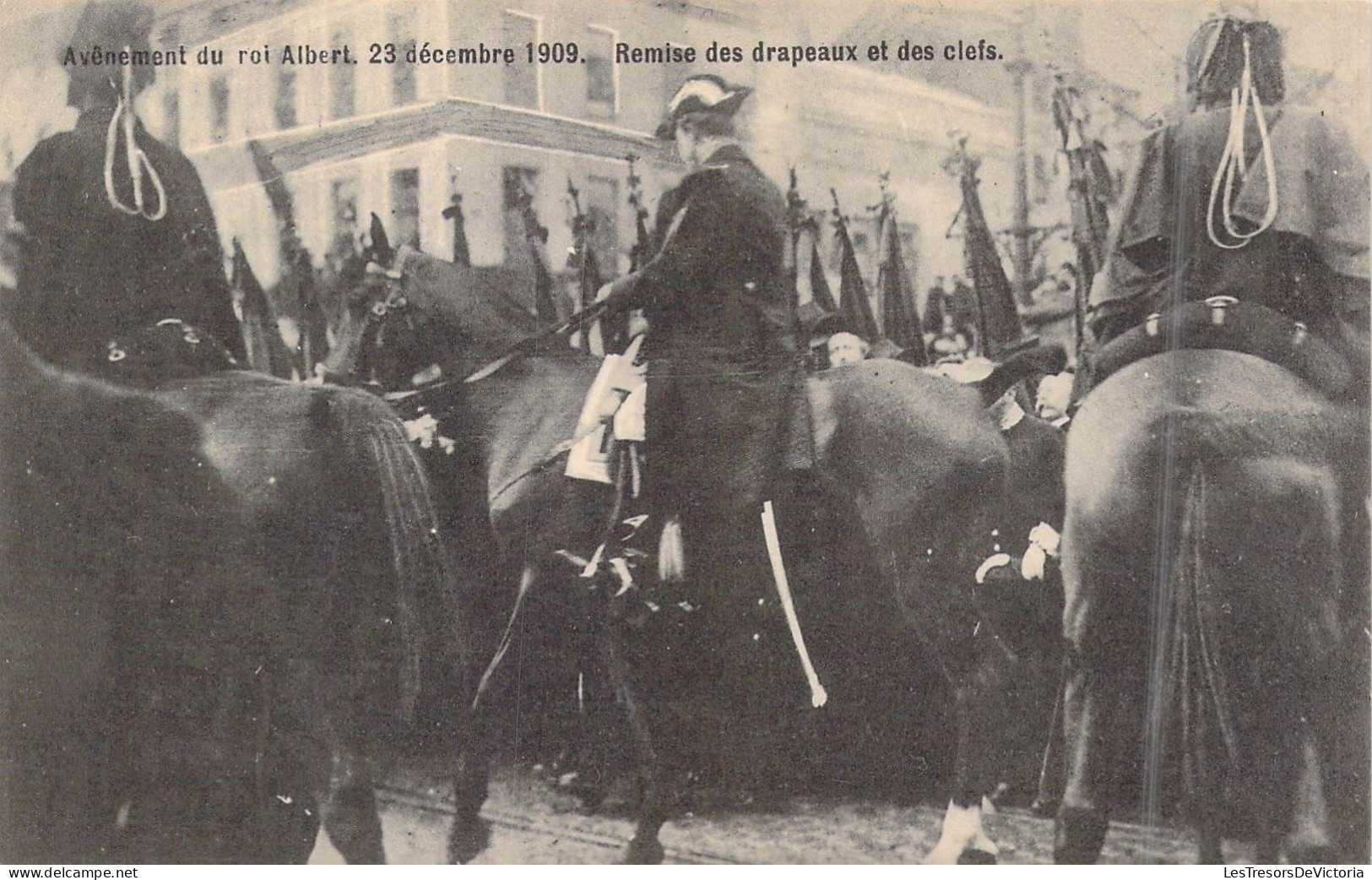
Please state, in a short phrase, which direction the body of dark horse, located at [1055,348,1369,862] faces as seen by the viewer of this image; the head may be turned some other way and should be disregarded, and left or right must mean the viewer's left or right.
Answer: facing away from the viewer

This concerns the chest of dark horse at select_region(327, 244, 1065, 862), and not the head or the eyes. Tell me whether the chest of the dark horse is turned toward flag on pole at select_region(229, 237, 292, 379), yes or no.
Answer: yes

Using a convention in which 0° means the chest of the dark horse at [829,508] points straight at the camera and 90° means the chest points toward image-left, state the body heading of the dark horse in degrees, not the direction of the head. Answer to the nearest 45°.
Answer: approximately 90°

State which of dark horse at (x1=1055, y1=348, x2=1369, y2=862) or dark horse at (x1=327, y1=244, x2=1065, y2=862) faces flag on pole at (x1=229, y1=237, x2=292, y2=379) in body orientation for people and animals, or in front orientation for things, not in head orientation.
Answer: dark horse at (x1=327, y1=244, x2=1065, y2=862)

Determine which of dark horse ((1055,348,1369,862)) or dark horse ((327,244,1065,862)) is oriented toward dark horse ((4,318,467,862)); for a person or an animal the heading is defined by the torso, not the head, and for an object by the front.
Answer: dark horse ((327,244,1065,862))

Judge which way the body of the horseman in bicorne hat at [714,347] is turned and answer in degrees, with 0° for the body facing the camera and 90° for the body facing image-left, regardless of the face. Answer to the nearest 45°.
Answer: approximately 135°

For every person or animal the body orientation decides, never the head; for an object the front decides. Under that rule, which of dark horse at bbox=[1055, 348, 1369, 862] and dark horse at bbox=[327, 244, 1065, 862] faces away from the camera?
dark horse at bbox=[1055, 348, 1369, 862]

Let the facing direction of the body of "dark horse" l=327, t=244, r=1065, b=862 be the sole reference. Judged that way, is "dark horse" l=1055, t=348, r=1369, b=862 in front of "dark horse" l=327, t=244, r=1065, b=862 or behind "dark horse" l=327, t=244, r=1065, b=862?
behind

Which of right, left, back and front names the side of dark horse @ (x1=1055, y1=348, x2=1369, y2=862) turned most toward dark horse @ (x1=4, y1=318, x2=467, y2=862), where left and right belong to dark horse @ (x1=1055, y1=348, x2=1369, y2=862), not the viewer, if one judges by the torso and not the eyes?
left

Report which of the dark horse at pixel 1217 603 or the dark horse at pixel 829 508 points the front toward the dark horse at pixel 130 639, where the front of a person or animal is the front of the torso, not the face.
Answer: the dark horse at pixel 829 508

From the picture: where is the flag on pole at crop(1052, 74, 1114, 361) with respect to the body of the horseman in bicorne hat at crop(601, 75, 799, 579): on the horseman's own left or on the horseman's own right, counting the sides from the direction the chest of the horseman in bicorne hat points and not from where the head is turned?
on the horseman's own right
